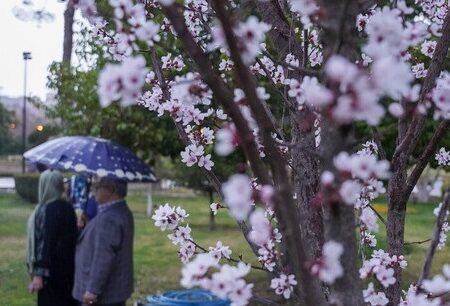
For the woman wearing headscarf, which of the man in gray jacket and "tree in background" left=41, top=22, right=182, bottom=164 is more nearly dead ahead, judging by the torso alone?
the tree in background

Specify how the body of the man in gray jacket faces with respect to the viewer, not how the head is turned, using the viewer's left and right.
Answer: facing to the left of the viewer

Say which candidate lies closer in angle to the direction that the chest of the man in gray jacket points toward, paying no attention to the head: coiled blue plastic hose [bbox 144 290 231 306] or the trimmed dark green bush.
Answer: the trimmed dark green bush

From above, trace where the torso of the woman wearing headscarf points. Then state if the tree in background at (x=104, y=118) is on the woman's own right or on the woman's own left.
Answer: on the woman's own right

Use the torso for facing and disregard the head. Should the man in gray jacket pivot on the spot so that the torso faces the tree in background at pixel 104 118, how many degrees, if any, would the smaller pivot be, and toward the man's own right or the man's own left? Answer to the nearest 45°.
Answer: approximately 90° to the man's own right

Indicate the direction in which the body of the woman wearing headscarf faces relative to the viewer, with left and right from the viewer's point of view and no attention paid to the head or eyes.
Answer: facing away from the viewer and to the left of the viewer

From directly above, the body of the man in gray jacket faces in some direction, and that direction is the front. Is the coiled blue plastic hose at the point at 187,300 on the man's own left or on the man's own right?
on the man's own right
